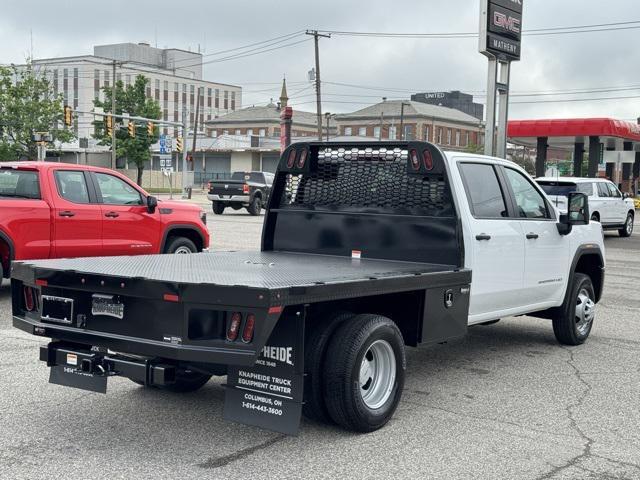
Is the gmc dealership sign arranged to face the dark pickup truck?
no

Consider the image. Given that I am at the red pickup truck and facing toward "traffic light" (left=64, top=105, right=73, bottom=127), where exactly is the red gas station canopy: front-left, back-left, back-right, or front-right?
front-right

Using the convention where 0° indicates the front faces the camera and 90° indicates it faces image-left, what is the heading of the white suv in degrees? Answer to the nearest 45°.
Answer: approximately 225°

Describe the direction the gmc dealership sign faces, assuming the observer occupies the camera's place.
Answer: facing the viewer and to the right of the viewer

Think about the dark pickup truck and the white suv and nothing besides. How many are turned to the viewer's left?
0

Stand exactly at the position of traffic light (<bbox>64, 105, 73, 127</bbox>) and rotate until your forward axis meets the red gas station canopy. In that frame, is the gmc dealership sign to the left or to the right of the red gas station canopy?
right

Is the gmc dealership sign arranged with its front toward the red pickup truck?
no

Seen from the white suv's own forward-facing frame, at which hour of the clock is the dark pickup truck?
The dark pickup truck is roughly at 8 o'clock from the white suv.

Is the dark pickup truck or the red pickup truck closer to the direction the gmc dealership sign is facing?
the red pickup truck

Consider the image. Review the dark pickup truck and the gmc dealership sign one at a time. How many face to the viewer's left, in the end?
0

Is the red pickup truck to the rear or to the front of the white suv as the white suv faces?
to the rear
